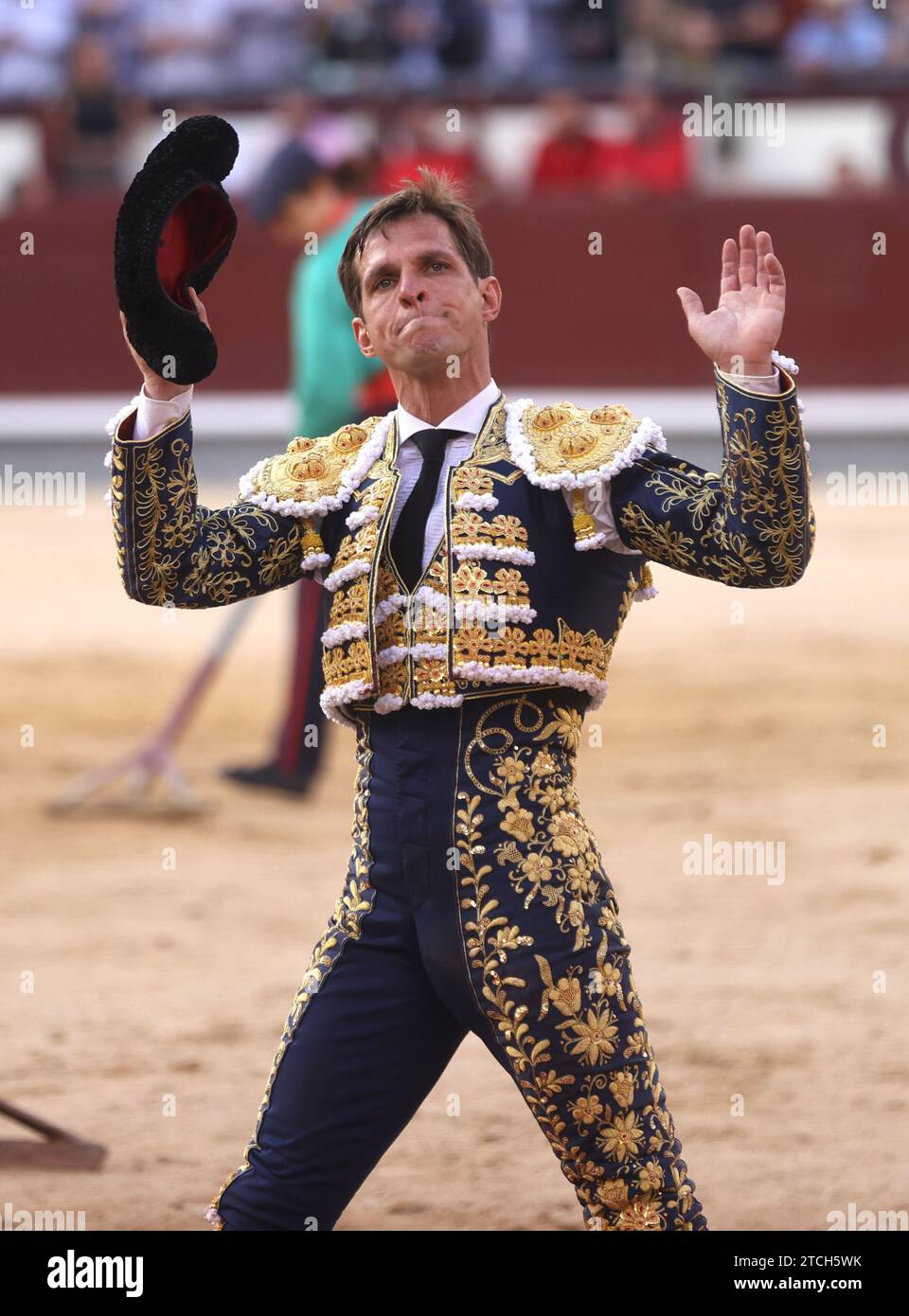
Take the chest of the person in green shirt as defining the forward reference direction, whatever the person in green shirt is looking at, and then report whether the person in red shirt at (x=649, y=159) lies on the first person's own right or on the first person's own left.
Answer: on the first person's own right

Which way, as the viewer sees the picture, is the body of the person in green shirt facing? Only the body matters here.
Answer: to the viewer's left

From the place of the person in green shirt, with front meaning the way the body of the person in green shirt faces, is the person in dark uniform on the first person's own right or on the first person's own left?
on the first person's own left

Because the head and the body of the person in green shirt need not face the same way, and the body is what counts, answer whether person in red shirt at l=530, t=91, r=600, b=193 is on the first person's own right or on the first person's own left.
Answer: on the first person's own right
